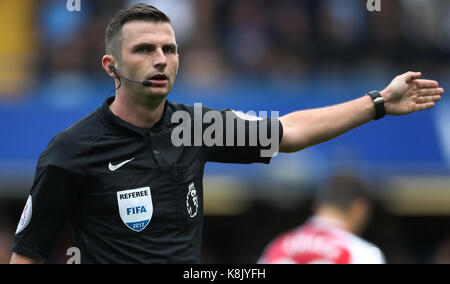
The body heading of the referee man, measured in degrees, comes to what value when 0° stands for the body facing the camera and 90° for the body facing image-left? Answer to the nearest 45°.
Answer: approximately 315°

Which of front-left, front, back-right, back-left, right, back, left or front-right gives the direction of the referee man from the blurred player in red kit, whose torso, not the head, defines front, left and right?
back

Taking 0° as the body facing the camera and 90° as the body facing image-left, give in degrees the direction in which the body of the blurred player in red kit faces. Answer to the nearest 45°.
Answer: approximately 225°
